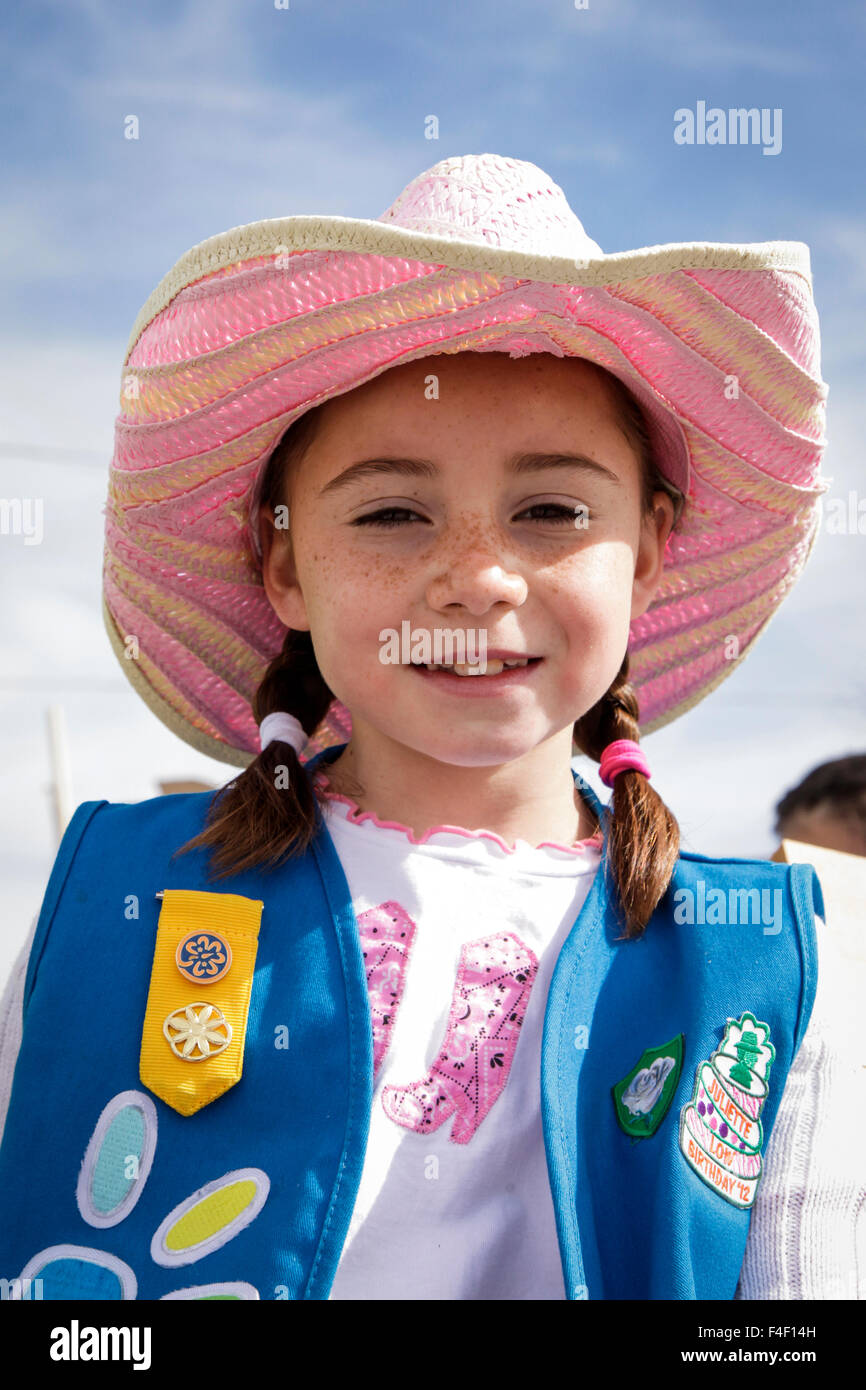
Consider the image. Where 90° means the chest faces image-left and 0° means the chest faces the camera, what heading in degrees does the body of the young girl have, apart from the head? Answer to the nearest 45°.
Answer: approximately 0°

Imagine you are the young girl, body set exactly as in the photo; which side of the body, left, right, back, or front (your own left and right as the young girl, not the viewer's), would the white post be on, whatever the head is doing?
back
